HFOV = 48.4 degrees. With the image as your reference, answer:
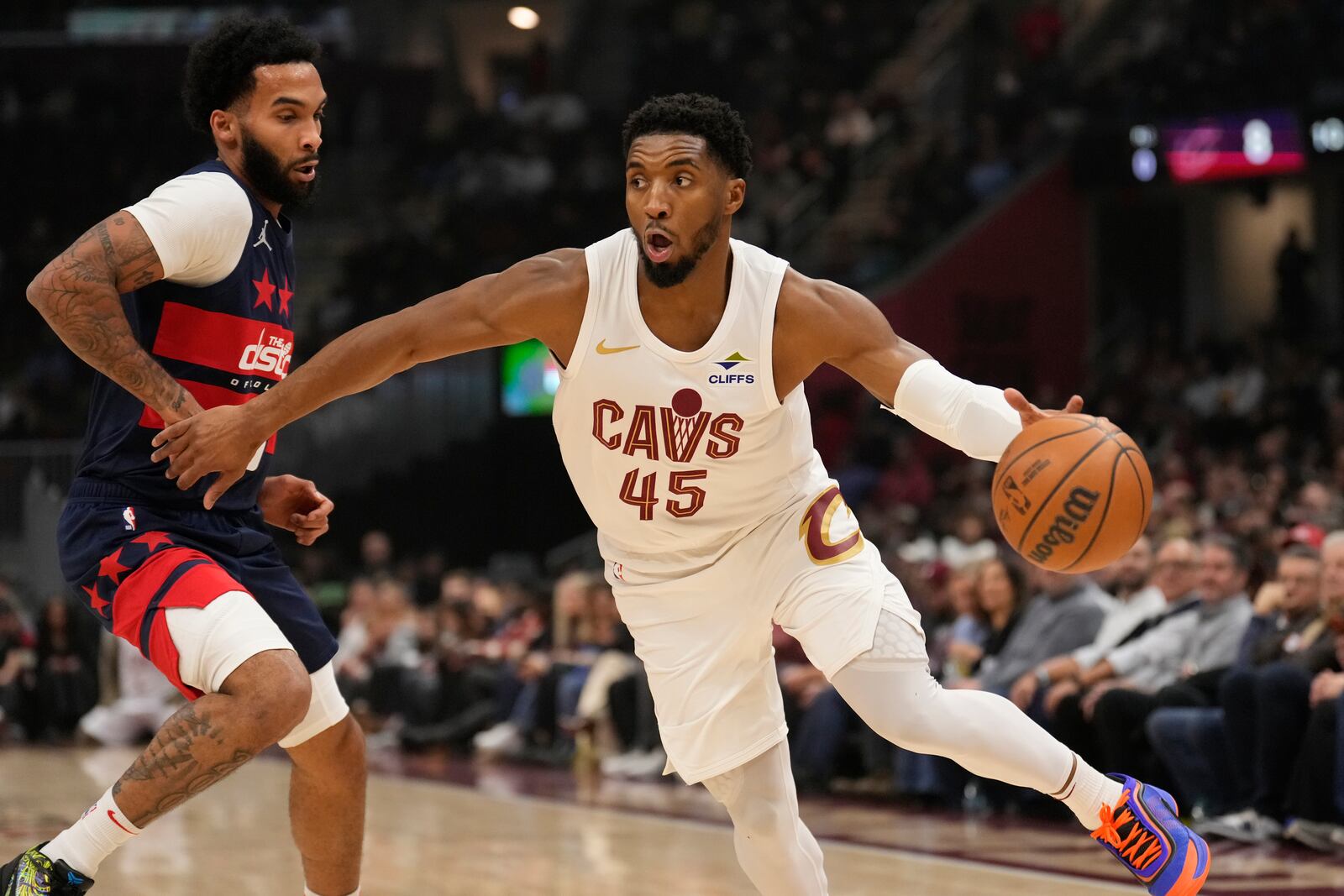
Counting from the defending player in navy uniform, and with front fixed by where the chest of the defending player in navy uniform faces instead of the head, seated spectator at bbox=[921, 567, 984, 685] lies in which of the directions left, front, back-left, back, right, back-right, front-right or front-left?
left

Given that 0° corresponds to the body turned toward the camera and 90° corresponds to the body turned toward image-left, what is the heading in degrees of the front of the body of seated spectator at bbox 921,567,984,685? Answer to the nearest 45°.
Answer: approximately 45°

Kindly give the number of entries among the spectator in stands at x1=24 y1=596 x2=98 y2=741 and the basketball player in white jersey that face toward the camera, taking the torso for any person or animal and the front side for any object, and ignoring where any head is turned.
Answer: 2

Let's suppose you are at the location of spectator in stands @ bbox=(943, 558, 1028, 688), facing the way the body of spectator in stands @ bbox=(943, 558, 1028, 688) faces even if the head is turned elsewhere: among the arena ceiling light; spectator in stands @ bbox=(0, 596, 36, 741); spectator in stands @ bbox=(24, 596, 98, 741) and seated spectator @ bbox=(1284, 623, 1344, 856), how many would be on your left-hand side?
1

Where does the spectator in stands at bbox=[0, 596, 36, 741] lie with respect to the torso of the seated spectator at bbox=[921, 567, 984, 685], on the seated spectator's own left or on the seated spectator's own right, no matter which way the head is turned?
on the seated spectator's own right

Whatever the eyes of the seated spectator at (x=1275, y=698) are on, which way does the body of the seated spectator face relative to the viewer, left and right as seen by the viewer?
facing the viewer and to the left of the viewer

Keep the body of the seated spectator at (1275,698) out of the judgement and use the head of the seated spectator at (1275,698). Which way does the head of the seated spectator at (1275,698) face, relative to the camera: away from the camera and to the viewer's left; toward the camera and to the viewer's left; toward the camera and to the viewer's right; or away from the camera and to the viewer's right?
toward the camera and to the viewer's left

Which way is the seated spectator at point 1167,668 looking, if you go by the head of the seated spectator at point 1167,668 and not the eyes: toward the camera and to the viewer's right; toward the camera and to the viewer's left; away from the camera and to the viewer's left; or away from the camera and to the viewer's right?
toward the camera and to the viewer's left

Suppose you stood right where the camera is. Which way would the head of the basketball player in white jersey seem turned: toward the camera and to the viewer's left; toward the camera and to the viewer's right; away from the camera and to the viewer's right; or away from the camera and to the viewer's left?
toward the camera and to the viewer's left

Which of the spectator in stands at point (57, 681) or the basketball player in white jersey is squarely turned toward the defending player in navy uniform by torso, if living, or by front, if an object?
the spectator in stands

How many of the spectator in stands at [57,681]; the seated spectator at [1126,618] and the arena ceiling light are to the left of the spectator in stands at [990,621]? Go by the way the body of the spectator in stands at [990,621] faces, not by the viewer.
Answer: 1

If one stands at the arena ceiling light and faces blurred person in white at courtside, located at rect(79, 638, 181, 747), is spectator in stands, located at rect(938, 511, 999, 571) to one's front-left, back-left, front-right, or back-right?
front-left
